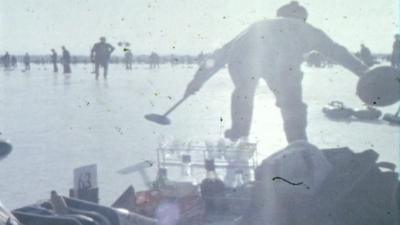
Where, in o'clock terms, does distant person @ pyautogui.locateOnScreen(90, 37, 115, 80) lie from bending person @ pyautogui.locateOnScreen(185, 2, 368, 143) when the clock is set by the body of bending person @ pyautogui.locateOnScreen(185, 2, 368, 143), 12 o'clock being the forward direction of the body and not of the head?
distant person @ pyautogui.locateOnScreen(90, 37, 115, 80) is roughly at 11 o'clock from bending person @ pyautogui.locateOnScreen(185, 2, 368, 143).

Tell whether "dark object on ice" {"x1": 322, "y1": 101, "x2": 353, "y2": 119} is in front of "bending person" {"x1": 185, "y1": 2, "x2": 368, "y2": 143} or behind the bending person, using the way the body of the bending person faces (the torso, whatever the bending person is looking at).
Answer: in front

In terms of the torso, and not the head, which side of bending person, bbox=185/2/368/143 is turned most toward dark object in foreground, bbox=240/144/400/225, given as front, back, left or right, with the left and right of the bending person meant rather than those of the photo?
back

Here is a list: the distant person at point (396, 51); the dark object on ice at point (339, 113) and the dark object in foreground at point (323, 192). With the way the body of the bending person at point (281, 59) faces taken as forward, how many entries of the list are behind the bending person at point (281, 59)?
1

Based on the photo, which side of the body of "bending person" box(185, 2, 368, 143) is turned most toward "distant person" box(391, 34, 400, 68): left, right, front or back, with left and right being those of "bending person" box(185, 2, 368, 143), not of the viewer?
front

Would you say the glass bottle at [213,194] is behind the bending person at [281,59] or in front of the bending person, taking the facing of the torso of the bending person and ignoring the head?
behind

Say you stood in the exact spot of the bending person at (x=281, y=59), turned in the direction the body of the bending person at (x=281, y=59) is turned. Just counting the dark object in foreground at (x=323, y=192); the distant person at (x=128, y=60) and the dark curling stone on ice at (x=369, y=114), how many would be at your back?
1

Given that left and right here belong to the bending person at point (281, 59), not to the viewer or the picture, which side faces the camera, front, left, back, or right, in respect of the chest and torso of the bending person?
back

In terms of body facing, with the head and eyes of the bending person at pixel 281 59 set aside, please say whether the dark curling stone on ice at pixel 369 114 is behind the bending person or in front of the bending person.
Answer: in front
